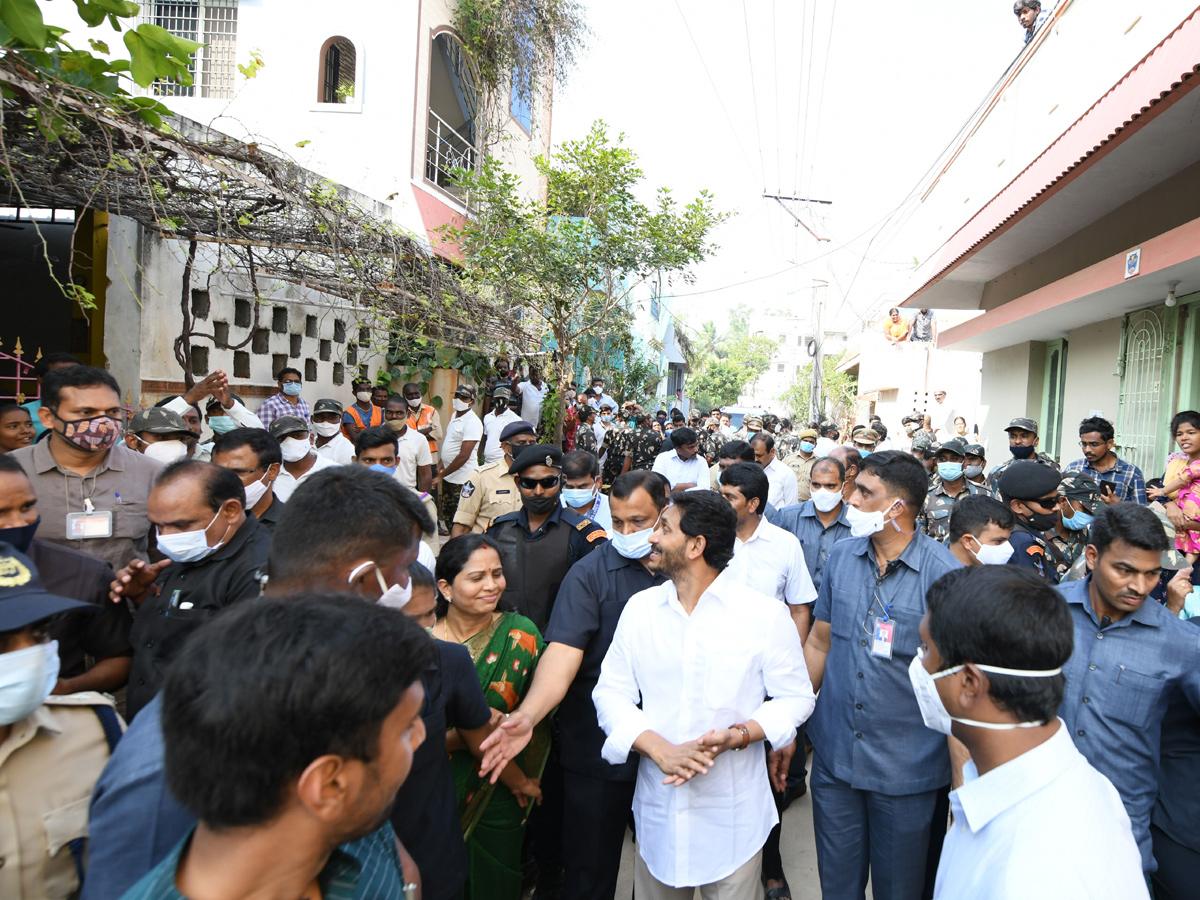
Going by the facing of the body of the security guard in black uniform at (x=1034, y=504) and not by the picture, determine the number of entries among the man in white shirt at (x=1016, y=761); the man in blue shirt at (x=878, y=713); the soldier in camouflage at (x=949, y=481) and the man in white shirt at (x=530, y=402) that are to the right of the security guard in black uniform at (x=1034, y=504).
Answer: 2

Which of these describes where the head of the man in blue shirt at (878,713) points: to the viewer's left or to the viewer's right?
to the viewer's left

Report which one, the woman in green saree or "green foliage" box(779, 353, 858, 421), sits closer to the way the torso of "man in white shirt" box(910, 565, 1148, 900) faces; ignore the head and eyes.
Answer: the woman in green saree

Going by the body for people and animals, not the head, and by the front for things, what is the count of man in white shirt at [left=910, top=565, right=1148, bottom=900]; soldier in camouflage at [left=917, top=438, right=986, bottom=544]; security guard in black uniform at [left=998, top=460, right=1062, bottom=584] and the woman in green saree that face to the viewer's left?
1

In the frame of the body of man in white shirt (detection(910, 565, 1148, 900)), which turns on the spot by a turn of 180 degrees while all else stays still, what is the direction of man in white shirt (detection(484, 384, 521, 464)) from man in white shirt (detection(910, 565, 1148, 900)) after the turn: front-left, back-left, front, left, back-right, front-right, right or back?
back-left

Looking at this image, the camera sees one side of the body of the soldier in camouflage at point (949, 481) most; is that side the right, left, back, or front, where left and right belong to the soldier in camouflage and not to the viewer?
front

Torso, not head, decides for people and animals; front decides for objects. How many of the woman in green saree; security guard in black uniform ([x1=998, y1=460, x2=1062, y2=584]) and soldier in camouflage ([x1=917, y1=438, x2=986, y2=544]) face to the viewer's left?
0

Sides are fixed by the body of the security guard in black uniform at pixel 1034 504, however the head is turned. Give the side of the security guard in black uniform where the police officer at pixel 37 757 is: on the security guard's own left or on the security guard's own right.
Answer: on the security guard's own right

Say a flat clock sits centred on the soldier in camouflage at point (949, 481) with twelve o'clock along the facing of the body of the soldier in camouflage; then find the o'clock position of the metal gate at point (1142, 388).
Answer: The metal gate is roughly at 7 o'clock from the soldier in camouflage.

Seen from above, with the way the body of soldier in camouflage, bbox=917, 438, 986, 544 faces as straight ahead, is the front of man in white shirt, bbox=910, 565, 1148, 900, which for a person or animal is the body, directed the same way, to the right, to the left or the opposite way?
to the right

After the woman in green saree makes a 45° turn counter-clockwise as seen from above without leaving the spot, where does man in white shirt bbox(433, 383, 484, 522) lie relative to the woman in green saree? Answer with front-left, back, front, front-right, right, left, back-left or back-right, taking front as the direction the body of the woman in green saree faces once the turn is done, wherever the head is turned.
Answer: left

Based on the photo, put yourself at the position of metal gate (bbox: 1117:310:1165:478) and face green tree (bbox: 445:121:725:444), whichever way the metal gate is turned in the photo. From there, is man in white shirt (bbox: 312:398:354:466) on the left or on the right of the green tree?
left
